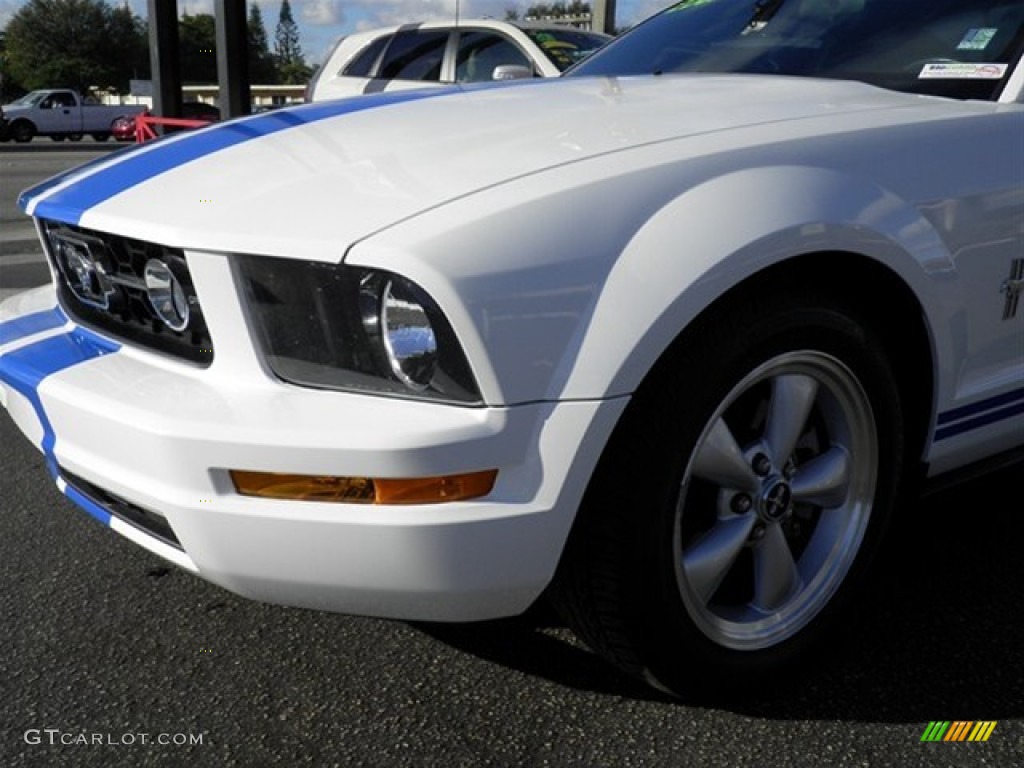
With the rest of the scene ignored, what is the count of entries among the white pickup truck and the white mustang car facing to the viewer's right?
0

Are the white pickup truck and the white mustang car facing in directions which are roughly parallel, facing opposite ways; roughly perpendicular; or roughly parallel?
roughly parallel

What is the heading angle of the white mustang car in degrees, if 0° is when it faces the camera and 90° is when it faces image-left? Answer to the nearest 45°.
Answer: approximately 45°

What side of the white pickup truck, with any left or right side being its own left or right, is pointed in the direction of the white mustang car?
left

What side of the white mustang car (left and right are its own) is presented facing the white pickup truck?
right

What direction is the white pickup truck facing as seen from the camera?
to the viewer's left
